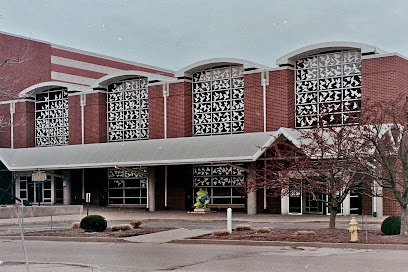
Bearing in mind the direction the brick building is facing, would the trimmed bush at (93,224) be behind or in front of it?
in front

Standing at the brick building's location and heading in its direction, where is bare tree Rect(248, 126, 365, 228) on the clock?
The bare tree is roughly at 10 o'clock from the brick building.

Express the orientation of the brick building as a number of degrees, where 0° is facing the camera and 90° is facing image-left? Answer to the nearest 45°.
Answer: approximately 45°

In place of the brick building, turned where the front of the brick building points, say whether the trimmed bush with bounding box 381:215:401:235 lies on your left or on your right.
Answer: on your left

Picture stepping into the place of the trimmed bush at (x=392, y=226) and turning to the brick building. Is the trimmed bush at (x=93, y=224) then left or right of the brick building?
left
